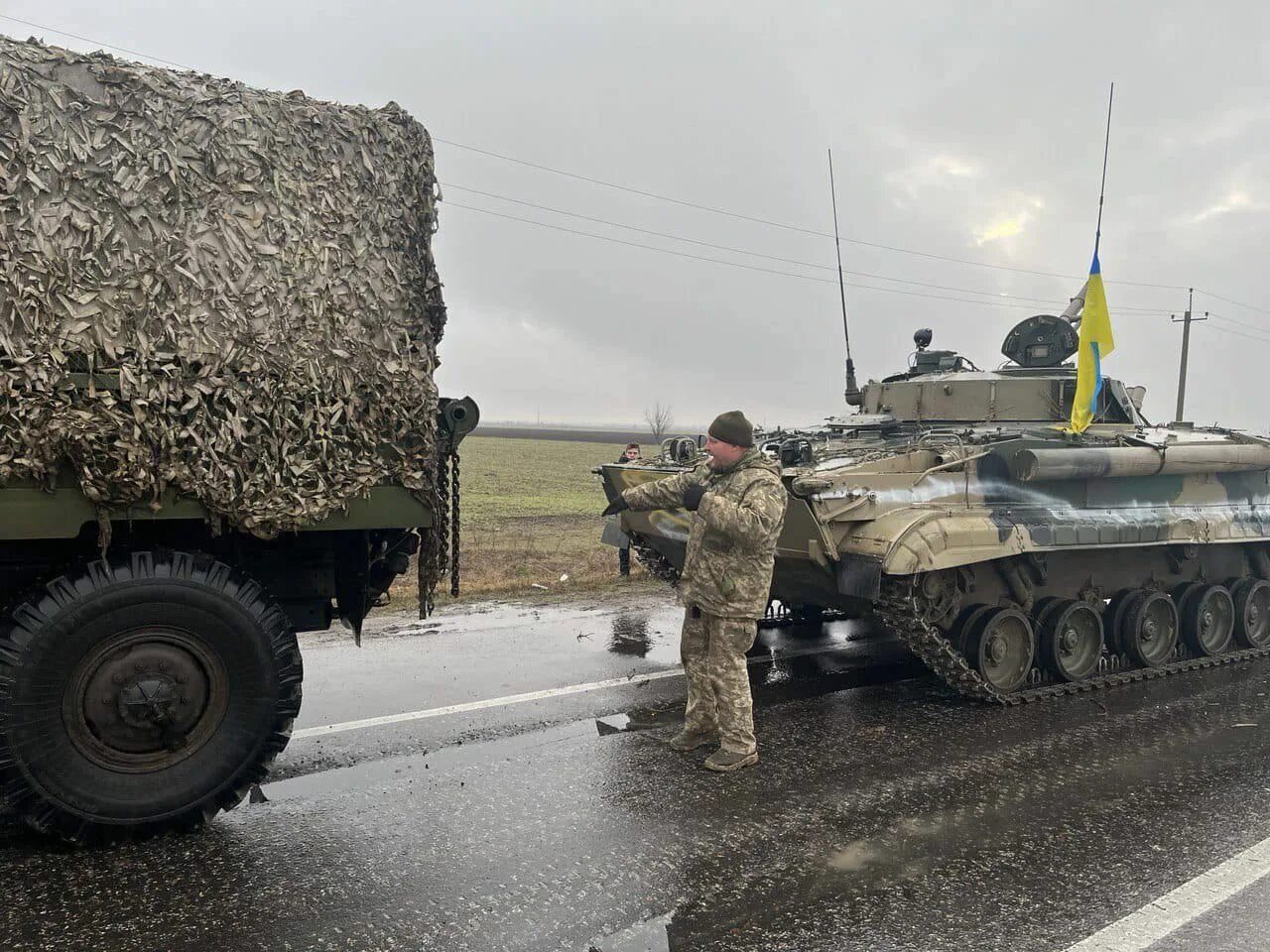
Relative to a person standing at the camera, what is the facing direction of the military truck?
facing to the left of the viewer

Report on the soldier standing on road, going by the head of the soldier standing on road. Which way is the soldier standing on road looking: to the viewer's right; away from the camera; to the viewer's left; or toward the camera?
to the viewer's left

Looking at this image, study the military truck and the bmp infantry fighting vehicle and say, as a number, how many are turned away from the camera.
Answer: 0

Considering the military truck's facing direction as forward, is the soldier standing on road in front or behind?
behind

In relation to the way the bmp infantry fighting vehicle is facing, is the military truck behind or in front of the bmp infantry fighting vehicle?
in front

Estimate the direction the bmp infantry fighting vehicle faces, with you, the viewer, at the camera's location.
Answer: facing the viewer and to the left of the viewer

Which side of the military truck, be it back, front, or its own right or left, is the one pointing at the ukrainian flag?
back
